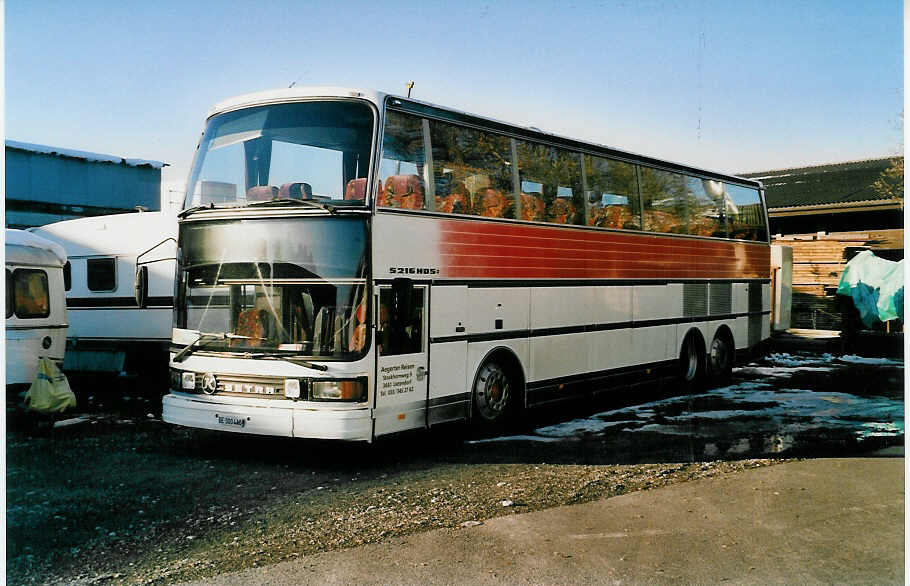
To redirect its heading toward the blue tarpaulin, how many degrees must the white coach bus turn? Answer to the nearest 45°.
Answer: approximately 180°

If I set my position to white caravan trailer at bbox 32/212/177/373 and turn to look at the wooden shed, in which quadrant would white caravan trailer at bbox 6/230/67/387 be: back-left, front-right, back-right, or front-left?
back-right

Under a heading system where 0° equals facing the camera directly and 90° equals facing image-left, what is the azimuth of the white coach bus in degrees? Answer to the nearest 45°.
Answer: approximately 45°

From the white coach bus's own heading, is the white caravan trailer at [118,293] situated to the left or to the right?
on its right

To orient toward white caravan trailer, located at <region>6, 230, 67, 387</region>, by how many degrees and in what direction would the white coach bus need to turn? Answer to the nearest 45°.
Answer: approximately 90° to its right

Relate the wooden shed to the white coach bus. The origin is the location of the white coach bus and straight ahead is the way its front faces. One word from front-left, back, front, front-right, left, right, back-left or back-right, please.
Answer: back

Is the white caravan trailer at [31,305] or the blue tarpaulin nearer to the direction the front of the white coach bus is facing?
the white caravan trailer

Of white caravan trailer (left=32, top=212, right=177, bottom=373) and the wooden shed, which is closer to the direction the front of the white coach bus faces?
the white caravan trailer

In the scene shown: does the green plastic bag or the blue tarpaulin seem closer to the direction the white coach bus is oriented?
the green plastic bag
